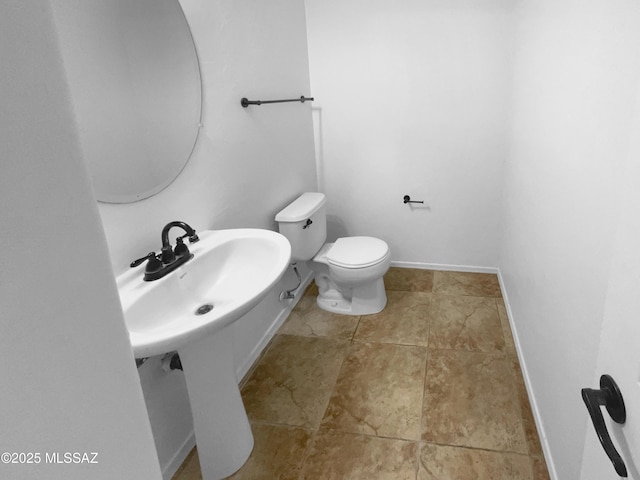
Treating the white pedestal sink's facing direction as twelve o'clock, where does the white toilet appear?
The white toilet is roughly at 9 o'clock from the white pedestal sink.

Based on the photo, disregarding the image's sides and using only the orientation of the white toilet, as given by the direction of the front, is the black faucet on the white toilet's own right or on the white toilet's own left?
on the white toilet's own right

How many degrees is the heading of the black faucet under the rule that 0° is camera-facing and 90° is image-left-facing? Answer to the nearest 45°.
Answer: approximately 315°

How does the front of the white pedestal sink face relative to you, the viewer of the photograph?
facing the viewer and to the right of the viewer

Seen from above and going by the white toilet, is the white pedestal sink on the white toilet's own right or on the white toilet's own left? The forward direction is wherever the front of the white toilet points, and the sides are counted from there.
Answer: on the white toilet's own right

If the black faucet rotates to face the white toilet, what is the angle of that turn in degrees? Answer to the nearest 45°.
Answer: approximately 90° to its left
